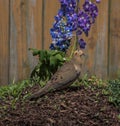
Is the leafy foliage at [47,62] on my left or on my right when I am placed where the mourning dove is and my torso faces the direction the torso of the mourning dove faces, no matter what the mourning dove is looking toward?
on my left

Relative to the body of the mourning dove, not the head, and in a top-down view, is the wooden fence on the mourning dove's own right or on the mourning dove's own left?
on the mourning dove's own left

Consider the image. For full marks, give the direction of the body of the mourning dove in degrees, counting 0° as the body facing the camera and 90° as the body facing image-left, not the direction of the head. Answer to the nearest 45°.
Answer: approximately 270°

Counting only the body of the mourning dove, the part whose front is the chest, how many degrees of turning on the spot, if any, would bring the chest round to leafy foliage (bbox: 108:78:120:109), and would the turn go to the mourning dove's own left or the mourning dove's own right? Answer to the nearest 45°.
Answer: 0° — it already faces it
